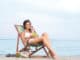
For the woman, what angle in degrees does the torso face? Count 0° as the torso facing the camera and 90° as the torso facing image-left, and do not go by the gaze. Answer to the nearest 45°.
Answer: approximately 315°
